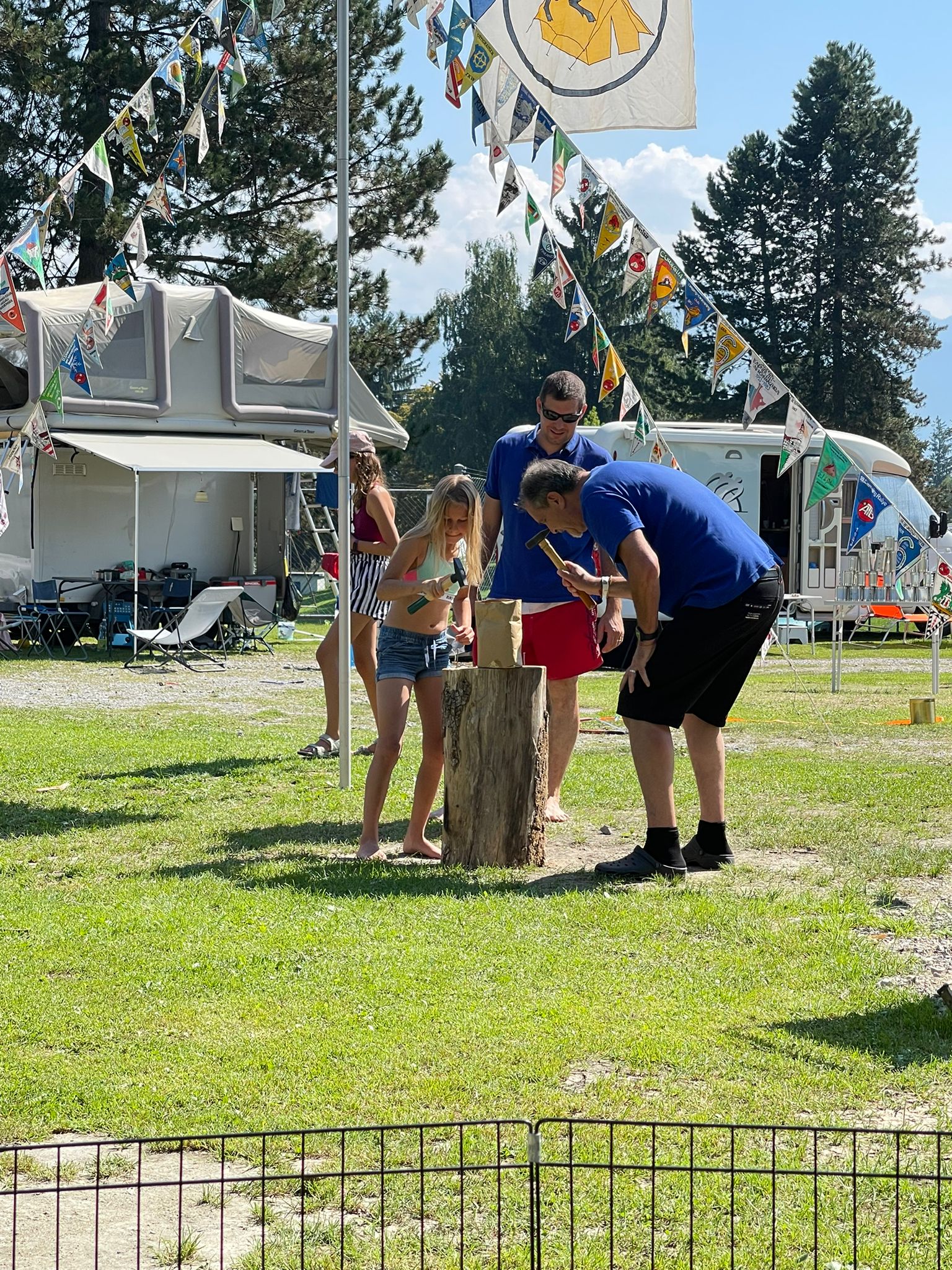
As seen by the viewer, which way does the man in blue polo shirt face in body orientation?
toward the camera

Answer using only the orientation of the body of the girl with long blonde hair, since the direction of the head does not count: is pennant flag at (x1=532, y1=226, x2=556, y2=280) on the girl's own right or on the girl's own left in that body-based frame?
on the girl's own left

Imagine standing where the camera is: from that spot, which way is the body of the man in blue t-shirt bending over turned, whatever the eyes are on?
to the viewer's left

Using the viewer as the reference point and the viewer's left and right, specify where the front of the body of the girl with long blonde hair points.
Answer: facing the viewer and to the right of the viewer

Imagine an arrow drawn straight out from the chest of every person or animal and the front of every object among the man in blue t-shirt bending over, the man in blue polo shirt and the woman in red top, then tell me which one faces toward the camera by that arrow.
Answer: the man in blue polo shirt

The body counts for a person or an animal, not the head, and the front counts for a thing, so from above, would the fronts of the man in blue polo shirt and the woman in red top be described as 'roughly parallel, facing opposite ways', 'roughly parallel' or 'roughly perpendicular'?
roughly perpendicular

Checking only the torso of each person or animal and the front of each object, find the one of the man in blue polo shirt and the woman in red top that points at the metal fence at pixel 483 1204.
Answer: the man in blue polo shirt

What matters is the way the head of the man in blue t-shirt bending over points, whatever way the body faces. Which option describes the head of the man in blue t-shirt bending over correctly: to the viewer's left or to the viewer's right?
to the viewer's left

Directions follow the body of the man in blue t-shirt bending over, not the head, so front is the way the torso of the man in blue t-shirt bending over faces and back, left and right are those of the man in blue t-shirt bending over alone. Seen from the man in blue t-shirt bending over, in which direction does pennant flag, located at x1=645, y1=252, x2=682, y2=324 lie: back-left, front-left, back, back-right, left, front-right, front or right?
right

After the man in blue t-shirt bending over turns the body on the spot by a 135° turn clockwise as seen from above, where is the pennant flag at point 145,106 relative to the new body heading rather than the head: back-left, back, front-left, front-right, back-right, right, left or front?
left
